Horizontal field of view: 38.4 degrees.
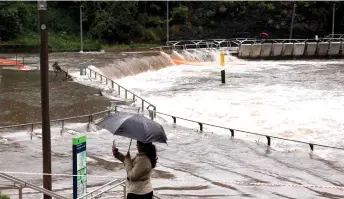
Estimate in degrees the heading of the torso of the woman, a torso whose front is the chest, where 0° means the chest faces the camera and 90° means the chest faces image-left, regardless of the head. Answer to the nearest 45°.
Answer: approximately 135°

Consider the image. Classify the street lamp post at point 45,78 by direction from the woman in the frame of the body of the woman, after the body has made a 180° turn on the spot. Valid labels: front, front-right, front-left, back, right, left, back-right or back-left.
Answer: back

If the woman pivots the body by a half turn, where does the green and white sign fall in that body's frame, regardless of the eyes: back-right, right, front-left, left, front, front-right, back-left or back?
back
